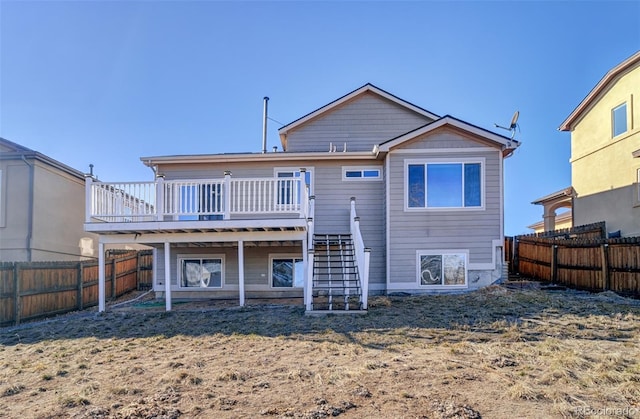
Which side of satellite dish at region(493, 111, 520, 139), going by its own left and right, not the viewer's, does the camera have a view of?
left

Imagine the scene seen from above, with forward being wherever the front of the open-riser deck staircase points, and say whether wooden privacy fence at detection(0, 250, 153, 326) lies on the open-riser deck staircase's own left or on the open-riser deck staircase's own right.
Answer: on the open-riser deck staircase's own right

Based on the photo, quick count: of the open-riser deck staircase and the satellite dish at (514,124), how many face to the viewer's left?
1

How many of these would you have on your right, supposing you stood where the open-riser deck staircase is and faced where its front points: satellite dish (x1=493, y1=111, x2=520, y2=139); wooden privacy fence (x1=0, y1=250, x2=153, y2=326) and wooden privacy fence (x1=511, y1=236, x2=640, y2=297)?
1

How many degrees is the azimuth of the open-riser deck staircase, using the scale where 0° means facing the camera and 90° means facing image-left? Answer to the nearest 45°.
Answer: approximately 0°

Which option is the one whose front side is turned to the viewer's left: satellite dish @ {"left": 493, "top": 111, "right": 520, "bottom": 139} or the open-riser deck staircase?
the satellite dish

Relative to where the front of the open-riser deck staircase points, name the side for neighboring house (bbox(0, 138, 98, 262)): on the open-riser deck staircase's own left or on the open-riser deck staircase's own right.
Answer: on the open-riser deck staircase's own right

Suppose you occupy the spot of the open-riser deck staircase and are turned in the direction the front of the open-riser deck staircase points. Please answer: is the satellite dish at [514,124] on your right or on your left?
on your left

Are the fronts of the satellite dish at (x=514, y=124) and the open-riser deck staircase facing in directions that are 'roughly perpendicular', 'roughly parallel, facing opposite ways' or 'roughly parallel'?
roughly perpendicular
